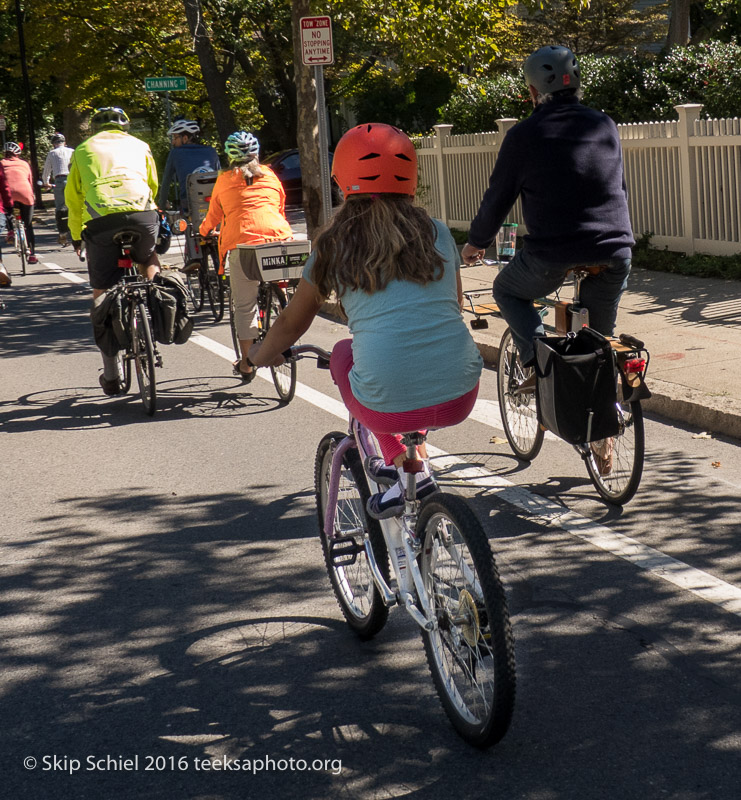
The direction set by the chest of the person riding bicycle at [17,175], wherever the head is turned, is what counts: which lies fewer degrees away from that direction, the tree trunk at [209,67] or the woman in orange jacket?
the tree trunk

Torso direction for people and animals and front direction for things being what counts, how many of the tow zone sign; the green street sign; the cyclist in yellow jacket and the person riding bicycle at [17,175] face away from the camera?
2

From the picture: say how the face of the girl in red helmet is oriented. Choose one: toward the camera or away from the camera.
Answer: away from the camera

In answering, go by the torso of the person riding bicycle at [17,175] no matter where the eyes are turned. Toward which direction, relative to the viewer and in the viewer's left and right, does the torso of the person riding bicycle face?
facing away from the viewer

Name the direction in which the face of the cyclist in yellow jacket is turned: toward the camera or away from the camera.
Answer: away from the camera

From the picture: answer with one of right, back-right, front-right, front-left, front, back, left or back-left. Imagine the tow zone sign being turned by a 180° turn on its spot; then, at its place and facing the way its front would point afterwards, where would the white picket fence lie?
right

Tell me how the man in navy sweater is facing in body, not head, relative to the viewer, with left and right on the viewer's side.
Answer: facing away from the viewer and to the left of the viewer

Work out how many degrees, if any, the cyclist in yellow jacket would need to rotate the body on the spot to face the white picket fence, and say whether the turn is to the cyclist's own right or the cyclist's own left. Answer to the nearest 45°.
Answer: approximately 45° to the cyclist's own right

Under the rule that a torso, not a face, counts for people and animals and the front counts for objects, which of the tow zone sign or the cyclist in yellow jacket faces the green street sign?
the cyclist in yellow jacket

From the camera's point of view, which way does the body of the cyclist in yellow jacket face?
away from the camera

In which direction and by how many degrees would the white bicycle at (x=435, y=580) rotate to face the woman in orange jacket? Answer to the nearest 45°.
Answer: approximately 45° to its right
